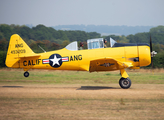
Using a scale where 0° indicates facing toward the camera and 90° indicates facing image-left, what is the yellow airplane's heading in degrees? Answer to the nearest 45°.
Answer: approximately 270°
